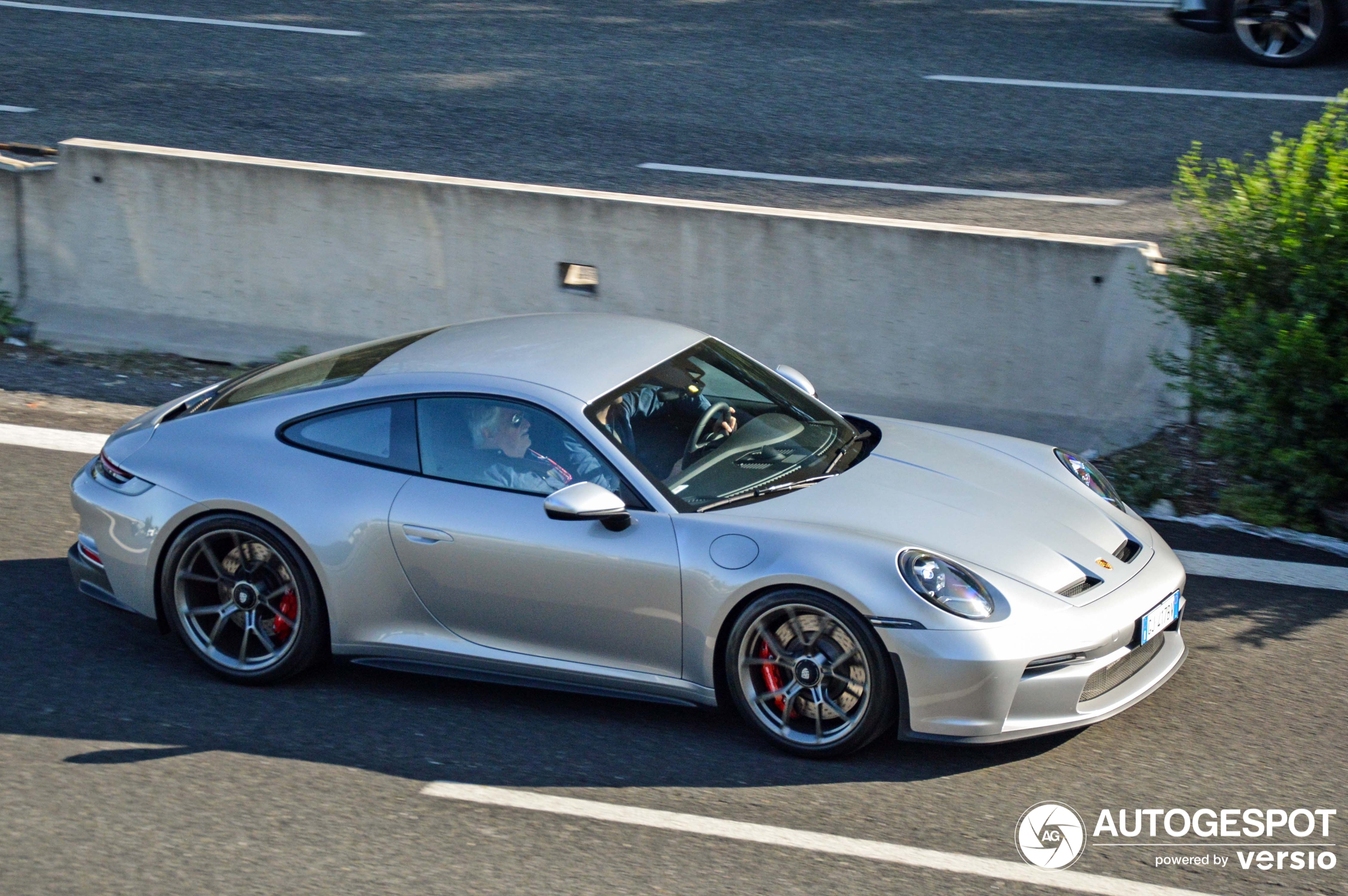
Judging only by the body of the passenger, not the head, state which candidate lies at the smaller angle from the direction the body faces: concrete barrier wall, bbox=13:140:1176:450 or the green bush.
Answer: the green bush

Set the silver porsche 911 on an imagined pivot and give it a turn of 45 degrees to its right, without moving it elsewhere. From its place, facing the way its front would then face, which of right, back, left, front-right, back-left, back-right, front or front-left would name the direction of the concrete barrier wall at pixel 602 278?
back

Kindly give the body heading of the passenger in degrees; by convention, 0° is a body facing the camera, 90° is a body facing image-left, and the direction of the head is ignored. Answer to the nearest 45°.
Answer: approximately 270°

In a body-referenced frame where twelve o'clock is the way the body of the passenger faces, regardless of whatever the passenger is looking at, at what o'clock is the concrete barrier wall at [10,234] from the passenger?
The concrete barrier wall is roughly at 8 o'clock from the passenger.

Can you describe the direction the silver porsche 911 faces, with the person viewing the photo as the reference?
facing the viewer and to the right of the viewer

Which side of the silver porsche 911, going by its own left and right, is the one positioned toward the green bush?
left
